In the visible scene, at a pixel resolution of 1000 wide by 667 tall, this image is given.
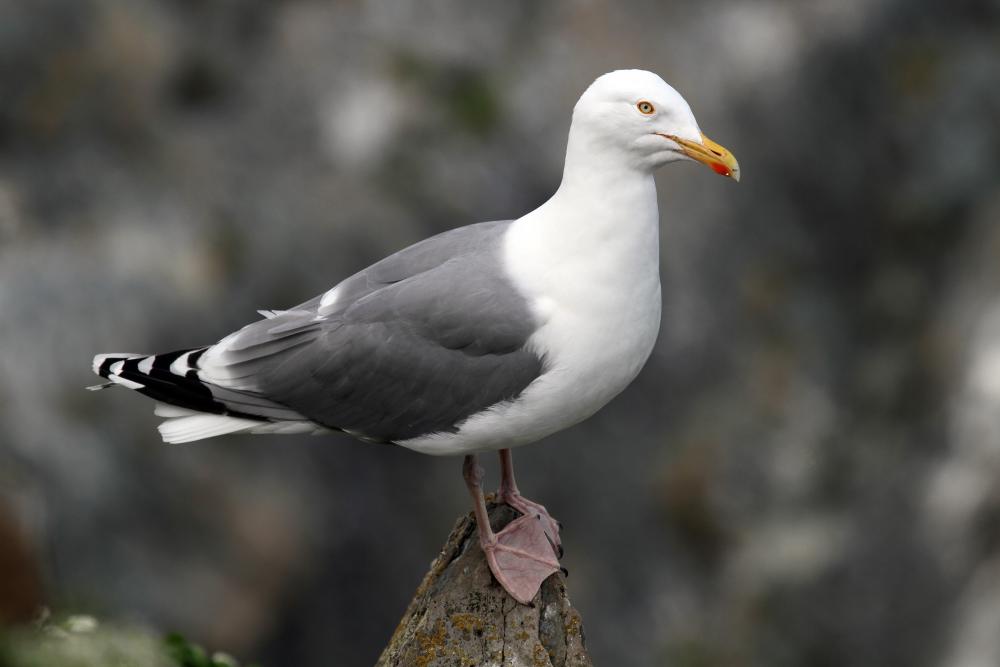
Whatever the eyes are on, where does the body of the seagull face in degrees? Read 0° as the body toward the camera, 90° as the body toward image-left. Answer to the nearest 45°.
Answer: approximately 270°
